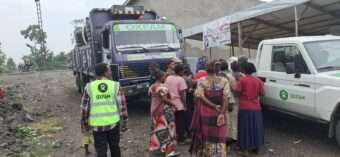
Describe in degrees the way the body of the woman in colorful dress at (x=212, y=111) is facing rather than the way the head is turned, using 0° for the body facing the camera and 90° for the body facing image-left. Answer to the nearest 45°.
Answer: approximately 180°

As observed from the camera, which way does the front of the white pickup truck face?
facing the viewer and to the right of the viewer

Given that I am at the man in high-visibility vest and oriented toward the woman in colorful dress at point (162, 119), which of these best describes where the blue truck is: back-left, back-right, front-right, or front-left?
front-left

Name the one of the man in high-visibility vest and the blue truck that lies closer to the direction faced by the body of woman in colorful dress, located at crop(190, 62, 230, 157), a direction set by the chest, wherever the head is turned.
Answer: the blue truck

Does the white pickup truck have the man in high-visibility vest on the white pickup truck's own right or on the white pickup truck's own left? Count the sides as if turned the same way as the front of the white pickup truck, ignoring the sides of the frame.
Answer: on the white pickup truck's own right

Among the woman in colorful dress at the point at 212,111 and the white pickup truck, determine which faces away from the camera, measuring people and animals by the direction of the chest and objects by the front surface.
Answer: the woman in colorful dress

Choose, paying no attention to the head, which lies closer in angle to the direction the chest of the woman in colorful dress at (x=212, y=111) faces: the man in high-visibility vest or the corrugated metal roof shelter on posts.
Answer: the corrugated metal roof shelter on posts

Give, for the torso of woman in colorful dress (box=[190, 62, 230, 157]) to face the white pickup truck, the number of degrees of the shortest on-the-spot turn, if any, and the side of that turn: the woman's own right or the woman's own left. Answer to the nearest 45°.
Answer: approximately 45° to the woman's own right

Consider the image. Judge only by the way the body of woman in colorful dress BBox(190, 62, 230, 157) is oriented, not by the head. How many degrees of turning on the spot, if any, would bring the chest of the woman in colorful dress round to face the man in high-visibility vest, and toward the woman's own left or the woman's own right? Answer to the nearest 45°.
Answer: approximately 90° to the woman's own left

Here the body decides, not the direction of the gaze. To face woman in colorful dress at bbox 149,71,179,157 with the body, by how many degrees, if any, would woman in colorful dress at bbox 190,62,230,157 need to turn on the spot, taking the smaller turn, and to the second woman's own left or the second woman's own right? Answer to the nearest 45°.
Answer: approximately 45° to the second woman's own left

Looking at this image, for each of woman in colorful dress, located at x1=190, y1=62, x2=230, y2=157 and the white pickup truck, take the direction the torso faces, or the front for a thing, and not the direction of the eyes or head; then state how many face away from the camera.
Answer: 1

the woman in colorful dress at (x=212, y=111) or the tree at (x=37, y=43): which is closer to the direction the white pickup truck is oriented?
the woman in colorful dress

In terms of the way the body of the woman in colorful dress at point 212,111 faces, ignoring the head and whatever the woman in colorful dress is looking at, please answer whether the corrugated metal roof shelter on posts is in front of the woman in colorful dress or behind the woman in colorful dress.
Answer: in front

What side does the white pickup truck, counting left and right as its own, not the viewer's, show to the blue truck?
back
